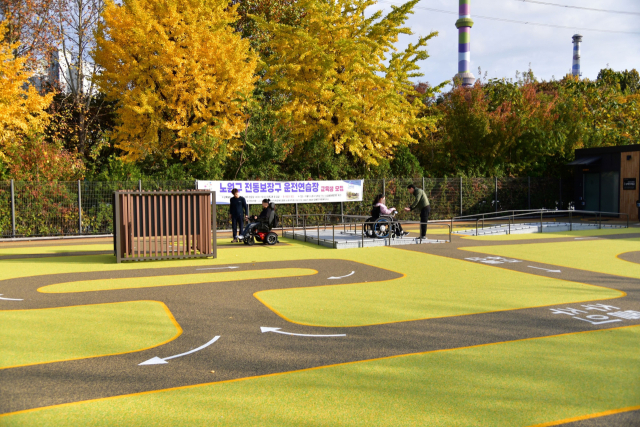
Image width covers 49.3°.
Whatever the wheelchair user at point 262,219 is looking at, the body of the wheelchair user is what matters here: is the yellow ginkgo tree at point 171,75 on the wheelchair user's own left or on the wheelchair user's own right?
on the wheelchair user's own right

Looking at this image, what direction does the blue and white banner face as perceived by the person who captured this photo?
facing the viewer

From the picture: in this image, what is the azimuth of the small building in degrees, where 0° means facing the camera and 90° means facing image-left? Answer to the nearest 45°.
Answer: approximately 45°

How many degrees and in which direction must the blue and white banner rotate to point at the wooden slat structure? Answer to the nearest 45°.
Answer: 0° — it already faces it

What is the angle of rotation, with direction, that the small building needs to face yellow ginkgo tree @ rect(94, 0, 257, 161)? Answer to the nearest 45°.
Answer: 0° — it already faces it

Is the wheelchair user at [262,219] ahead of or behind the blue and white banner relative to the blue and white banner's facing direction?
ahead

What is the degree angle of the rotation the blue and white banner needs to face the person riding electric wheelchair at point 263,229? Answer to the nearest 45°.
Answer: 0° — it already faces them

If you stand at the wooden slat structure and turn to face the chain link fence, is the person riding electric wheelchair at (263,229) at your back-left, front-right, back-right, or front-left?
front-right

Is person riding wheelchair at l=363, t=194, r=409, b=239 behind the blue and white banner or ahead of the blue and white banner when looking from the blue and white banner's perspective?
ahead
